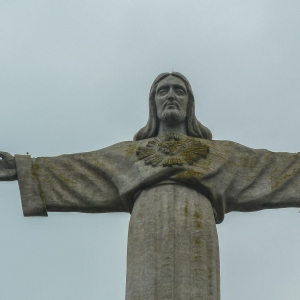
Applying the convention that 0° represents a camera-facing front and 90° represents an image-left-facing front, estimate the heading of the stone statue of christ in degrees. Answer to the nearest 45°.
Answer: approximately 0°
